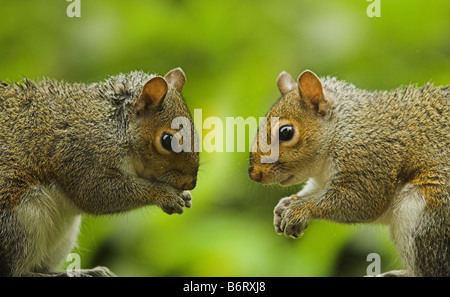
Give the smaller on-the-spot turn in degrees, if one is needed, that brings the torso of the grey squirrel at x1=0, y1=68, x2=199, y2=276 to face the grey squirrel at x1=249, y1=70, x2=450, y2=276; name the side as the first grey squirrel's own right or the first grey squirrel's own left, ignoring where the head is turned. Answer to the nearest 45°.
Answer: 0° — it already faces it

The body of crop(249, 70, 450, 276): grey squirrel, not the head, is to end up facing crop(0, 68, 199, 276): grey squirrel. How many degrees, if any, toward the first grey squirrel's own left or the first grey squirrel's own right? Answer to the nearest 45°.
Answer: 0° — it already faces it

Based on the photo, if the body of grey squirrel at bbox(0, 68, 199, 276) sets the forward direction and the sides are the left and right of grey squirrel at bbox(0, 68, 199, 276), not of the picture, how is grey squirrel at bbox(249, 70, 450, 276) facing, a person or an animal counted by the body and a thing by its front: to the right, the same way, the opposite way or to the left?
the opposite way

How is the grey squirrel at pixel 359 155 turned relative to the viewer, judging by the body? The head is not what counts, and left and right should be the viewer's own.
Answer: facing to the left of the viewer

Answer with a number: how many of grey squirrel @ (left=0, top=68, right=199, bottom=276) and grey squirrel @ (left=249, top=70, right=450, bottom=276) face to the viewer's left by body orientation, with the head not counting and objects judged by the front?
1

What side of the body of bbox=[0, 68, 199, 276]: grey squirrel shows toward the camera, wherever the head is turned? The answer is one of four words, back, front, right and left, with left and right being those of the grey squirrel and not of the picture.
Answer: right

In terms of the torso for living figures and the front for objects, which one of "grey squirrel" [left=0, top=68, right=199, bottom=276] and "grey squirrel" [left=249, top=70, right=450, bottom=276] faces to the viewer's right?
"grey squirrel" [left=0, top=68, right=199, bottom=276]
